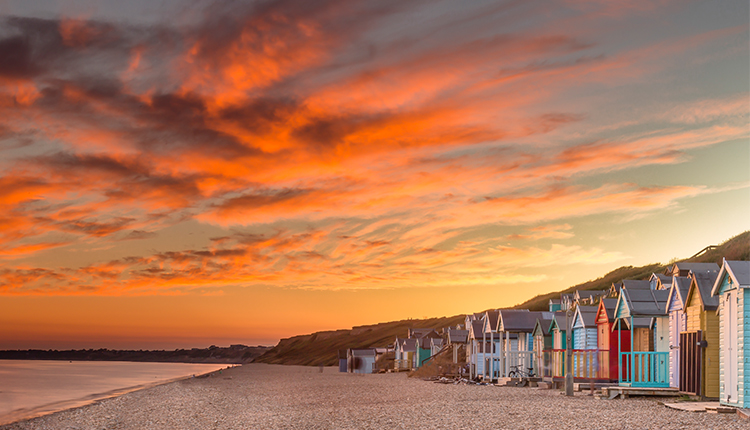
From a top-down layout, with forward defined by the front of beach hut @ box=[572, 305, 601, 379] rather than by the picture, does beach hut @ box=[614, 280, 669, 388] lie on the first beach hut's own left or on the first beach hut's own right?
on the first beach hut's own left

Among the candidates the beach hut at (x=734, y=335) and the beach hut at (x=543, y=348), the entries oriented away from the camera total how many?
0

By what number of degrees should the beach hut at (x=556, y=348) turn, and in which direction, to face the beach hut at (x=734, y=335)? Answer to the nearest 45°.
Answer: approximately 45° to its left

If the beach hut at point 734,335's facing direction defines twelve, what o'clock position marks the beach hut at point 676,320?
the beach hut at point 676,320 is roughly at 4 o'clock from the beach hut at point 734,335.

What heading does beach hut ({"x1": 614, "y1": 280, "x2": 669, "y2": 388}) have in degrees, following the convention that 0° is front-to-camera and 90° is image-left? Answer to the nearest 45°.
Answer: approximately 45°

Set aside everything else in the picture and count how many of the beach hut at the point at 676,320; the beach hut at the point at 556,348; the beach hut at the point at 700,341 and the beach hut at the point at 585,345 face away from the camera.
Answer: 0

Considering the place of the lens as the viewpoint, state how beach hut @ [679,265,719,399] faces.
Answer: facing the viewer and to the left of the viewer

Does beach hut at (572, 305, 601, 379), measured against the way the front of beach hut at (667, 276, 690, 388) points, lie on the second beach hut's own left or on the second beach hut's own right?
on the second beach hut's own right
